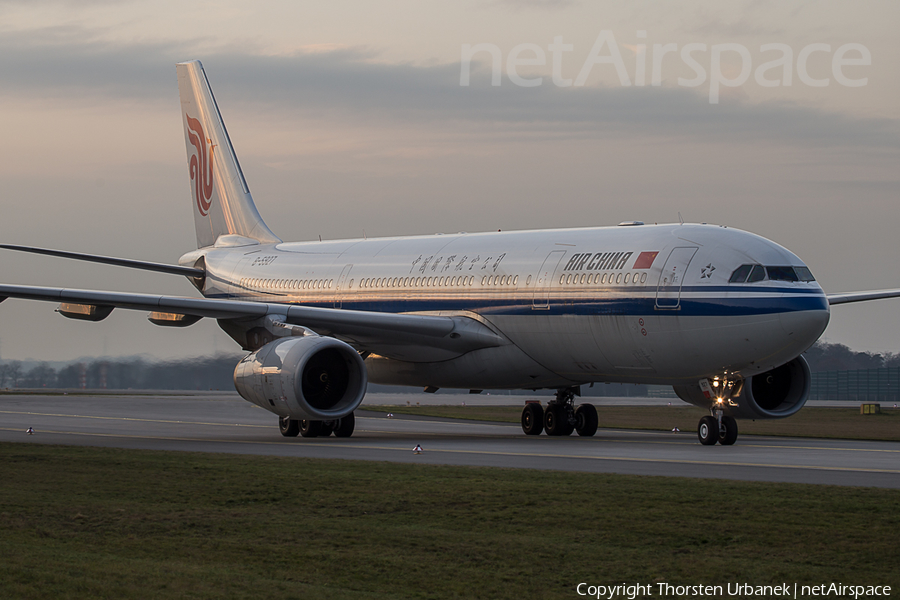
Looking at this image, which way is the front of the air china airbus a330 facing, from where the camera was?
facing the viewer and to the right of the viewer
